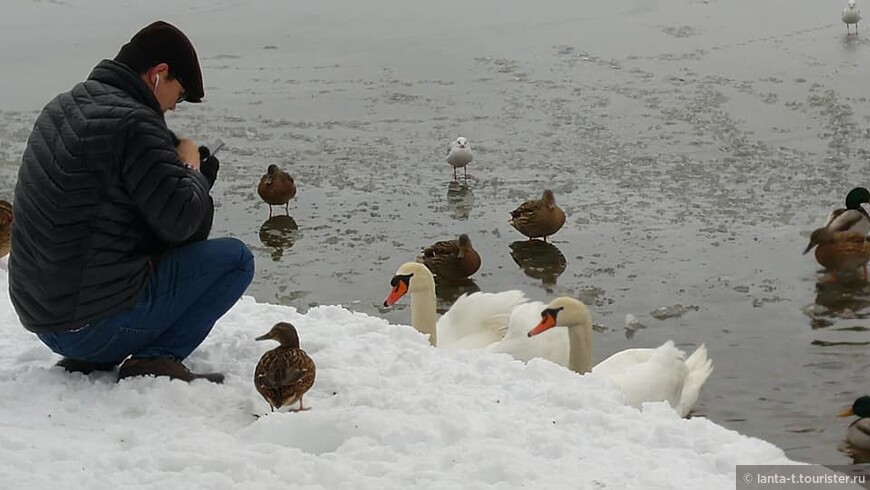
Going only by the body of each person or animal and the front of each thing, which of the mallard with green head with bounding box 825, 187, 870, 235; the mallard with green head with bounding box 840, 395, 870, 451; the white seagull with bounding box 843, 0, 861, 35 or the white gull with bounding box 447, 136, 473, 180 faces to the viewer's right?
the mallard with green head with bounding box 825, 187, 870, 235

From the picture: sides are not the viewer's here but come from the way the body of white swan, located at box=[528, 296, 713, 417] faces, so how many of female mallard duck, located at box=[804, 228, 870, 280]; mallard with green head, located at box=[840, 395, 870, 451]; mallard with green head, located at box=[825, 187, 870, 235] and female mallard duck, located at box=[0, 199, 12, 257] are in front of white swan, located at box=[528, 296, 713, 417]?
1

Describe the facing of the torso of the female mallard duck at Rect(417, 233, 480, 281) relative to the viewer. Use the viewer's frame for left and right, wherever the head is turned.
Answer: facing to the right of the viewer

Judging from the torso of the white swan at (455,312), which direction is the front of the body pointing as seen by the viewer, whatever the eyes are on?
to the viewer's left

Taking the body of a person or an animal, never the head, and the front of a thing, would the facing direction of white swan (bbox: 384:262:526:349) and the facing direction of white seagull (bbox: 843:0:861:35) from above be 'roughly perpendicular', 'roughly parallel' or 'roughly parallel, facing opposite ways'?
roughly perpendicular

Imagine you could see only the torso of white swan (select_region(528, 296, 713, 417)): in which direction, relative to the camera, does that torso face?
to the viewer's left

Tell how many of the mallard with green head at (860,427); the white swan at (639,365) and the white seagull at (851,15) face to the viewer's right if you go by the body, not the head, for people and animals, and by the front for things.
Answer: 0

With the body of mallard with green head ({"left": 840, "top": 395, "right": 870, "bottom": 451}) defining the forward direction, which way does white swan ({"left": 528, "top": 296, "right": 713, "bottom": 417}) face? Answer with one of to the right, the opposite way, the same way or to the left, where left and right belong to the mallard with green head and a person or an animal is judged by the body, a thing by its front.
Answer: the same way

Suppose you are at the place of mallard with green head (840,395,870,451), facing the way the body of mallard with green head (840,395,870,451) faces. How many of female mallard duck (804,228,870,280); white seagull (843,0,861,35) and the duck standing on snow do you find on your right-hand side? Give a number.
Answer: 2

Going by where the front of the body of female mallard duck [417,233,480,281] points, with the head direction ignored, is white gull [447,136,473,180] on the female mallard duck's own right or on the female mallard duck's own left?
on the female mallard duck's own left

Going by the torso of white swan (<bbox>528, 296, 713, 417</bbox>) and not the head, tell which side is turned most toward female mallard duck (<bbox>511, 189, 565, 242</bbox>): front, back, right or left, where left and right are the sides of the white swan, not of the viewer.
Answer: right

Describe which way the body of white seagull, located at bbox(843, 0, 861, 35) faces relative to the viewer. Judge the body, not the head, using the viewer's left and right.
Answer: facing the viewer

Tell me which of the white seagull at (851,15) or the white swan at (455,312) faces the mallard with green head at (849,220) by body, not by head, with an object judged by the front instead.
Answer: the white seagull

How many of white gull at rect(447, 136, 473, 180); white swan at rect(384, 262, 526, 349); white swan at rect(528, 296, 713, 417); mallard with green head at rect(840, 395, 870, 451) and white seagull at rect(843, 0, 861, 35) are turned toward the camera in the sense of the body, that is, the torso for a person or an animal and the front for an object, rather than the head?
2

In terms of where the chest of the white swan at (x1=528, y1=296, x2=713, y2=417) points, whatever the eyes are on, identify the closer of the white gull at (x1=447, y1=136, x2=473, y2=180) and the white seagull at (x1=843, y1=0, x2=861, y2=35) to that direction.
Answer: the white gull

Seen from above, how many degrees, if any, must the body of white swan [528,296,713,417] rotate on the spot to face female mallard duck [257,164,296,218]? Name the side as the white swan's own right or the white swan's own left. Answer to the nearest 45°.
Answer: approximately 45° to the white swan's own right

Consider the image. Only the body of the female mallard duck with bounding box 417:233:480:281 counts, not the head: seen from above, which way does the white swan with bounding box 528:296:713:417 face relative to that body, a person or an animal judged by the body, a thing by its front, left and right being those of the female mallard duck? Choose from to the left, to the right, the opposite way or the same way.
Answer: the opposite way

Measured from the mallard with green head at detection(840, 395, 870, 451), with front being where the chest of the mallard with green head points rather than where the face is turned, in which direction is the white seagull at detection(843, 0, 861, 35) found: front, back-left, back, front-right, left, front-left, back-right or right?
right

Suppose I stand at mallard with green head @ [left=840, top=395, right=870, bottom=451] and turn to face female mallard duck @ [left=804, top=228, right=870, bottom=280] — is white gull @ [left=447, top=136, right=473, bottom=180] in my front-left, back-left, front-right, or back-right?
front-left
